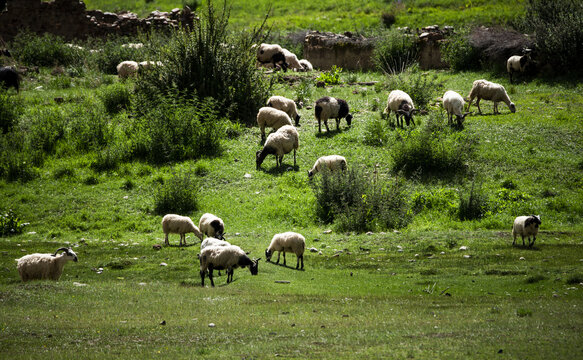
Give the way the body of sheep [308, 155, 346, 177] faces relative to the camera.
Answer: to the viewer's left

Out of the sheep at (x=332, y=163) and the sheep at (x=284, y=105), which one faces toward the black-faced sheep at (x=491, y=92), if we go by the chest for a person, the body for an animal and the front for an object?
the sheep at (x=284, y=105)

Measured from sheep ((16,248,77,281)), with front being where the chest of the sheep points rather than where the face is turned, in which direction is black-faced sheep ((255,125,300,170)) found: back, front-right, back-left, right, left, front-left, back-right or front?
front-left

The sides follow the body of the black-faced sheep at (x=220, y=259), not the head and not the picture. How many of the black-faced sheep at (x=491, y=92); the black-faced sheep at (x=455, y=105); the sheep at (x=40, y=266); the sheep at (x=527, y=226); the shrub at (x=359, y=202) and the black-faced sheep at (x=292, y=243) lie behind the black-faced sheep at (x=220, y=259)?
1

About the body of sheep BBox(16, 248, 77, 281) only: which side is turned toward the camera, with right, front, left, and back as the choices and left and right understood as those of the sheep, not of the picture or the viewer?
right

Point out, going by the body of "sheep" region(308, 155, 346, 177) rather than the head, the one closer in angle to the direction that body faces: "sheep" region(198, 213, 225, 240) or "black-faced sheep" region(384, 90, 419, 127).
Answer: the sheep

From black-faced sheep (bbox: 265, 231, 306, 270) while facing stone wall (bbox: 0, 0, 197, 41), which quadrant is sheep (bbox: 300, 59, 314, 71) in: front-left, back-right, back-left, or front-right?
front-right

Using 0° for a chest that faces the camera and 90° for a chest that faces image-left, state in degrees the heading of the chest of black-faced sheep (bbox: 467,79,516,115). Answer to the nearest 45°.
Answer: approximately 270°

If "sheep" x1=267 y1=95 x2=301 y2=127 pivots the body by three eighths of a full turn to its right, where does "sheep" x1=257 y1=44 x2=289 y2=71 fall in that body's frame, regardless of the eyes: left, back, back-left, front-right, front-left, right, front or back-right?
back-right
